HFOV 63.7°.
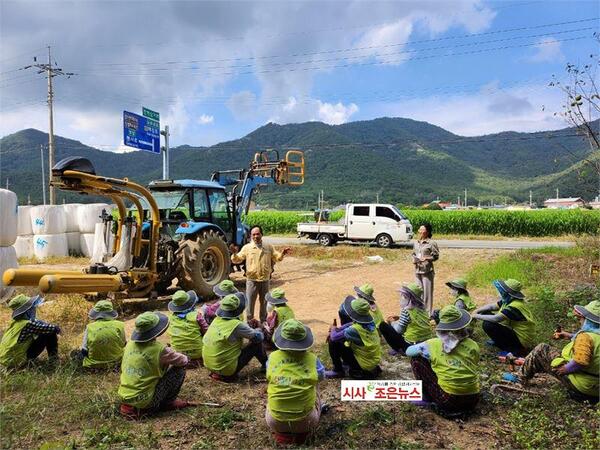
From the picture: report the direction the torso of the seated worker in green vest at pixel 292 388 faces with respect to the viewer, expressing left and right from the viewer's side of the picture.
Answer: facing away from the viewer

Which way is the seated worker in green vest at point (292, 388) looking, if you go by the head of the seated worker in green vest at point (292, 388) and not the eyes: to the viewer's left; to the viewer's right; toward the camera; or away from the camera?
away from the camera

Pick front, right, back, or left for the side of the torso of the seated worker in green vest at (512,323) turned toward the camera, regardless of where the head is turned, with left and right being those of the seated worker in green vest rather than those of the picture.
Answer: left

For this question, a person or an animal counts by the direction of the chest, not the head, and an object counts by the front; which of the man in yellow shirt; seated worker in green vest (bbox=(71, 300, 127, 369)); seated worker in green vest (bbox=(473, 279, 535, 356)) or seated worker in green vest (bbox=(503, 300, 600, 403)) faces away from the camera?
seated worker in green vest (bbox=(71, 300, 127, 369))

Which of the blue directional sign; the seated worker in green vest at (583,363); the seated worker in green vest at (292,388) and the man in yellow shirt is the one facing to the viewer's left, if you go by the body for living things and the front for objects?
the seated worker in green vest at (583,363)

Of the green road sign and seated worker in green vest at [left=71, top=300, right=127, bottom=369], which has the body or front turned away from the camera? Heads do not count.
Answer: the seated worker in green vest

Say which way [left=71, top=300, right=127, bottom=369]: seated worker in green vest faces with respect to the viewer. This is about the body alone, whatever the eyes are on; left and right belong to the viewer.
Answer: facing away from the viewer

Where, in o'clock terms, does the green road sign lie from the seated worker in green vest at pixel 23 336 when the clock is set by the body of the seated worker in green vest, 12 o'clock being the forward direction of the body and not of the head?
The green road sign is roughly at 11 o'clock from the seated worker in green vest.

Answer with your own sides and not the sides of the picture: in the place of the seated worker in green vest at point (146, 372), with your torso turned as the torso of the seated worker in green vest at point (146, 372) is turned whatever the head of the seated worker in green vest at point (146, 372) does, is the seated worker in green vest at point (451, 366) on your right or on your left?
on your right

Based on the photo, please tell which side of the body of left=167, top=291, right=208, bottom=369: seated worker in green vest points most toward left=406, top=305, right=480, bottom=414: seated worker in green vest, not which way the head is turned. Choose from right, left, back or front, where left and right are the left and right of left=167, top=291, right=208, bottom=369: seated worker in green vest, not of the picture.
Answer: right

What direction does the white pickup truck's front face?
to the viewer's right

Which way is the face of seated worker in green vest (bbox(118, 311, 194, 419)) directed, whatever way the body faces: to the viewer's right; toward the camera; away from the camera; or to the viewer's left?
away from the camera

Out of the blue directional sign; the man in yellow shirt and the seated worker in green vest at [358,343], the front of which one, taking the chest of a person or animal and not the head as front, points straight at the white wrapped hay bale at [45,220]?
the seated worker in green vest

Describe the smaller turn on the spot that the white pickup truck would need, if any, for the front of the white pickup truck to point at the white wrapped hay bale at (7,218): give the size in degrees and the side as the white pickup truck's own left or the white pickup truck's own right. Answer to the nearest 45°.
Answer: approximately 135° to the white pickup truck's own right
